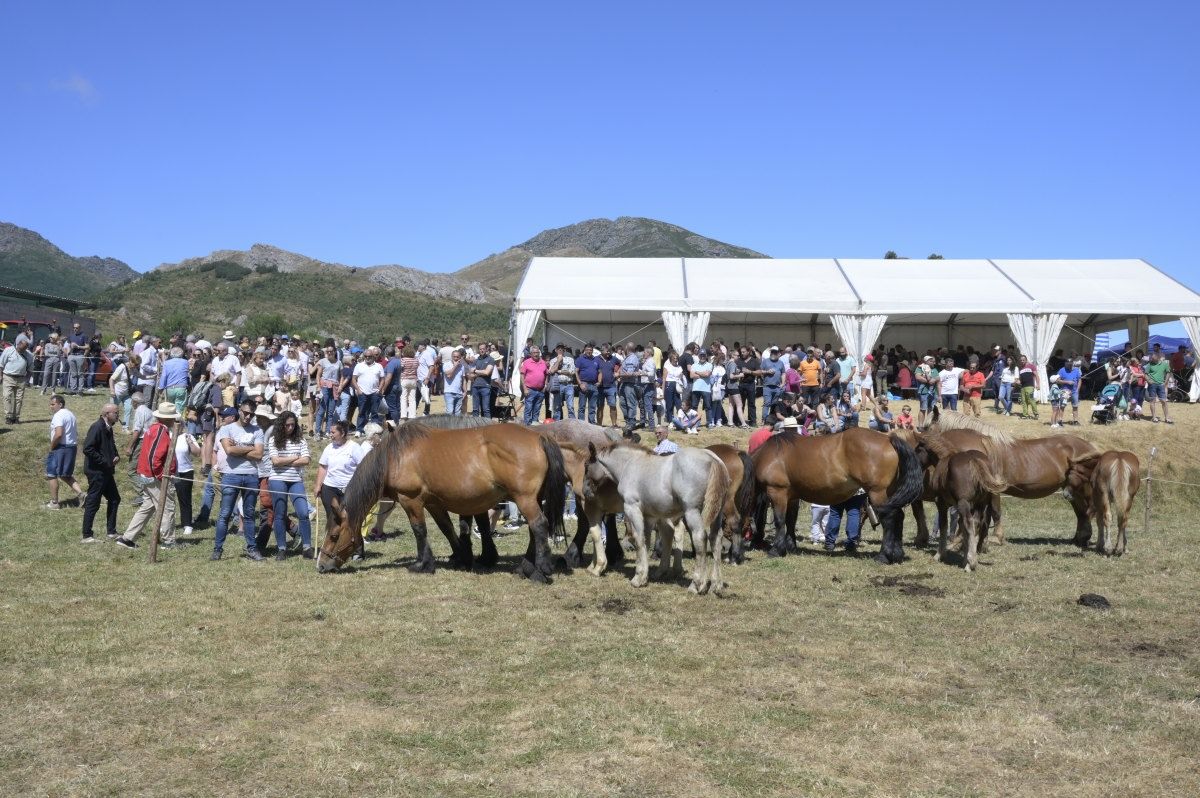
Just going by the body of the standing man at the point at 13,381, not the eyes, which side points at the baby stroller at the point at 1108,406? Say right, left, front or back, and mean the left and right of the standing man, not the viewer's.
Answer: left

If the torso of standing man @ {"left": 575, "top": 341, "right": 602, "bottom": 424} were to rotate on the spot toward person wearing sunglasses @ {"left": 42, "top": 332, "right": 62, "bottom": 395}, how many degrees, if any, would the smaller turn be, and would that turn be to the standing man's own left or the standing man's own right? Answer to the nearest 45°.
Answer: approximately 90° to the standing man's own right

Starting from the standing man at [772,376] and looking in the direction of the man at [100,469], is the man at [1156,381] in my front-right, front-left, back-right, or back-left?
back-left

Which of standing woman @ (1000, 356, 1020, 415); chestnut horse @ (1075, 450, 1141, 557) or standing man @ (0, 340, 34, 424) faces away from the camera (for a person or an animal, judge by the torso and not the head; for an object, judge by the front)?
the chestnut horse

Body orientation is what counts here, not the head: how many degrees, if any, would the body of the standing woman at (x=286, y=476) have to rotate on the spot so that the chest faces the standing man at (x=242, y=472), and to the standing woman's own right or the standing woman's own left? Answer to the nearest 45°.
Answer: approximately 90° to the standing woman's own right

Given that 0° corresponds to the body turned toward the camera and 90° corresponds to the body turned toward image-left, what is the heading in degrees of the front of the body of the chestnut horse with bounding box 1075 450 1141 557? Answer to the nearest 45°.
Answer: approximately 180°

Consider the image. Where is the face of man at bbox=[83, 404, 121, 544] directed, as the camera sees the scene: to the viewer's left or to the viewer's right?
to the viewer's right

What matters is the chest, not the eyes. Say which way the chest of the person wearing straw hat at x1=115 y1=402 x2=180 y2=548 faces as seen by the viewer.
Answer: to the viewer's right

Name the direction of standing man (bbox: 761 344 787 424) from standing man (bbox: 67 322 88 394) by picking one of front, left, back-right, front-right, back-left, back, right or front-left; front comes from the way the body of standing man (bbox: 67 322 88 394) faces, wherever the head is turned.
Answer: front-left

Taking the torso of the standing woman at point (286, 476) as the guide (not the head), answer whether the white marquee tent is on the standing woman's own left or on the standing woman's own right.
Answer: on the standing woman's own left

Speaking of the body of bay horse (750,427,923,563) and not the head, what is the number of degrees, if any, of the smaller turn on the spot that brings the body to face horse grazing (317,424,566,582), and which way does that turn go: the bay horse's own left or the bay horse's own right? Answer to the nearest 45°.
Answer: approximately 45° to the bay horse's own left
